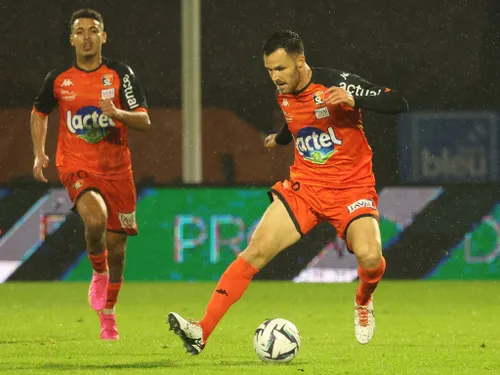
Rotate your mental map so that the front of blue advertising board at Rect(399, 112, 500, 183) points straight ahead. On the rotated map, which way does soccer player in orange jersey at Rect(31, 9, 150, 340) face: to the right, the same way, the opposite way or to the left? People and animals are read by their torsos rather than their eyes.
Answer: the same way

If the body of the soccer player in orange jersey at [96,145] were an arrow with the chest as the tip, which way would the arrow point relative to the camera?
toward the camera

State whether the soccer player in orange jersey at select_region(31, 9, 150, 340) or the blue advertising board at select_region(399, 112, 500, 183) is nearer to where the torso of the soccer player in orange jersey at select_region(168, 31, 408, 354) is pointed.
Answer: the soccer player in orange jersey

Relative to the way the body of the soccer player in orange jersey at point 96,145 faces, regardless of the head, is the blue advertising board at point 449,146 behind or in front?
behind

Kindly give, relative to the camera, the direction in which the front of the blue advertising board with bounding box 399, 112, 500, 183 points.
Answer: facing the viewer

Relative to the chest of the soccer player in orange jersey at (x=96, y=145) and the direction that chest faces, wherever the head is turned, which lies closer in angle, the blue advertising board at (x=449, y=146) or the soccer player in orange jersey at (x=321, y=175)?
the soccer player in orange jersey

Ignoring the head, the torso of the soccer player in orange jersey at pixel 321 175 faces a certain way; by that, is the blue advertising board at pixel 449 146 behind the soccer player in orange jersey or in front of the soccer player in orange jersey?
behind

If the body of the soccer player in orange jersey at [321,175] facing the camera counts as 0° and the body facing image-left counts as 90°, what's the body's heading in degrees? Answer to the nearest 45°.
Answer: approximately 45°

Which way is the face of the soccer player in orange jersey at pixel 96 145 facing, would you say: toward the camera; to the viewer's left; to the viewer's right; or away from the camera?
toward the camera

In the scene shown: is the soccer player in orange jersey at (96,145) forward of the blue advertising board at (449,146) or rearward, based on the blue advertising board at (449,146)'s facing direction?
forward

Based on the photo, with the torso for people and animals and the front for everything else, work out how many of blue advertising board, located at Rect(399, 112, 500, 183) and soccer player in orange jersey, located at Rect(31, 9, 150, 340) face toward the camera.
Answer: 2

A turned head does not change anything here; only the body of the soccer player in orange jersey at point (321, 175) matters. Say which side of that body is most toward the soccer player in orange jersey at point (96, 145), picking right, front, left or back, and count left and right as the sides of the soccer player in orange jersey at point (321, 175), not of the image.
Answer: right

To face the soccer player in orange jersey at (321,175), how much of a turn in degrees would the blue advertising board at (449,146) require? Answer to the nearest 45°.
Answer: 0° — it already faces them

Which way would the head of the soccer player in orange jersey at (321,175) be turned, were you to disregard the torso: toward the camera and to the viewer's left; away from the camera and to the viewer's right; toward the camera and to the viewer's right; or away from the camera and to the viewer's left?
toward the camera and to the viewer's left
